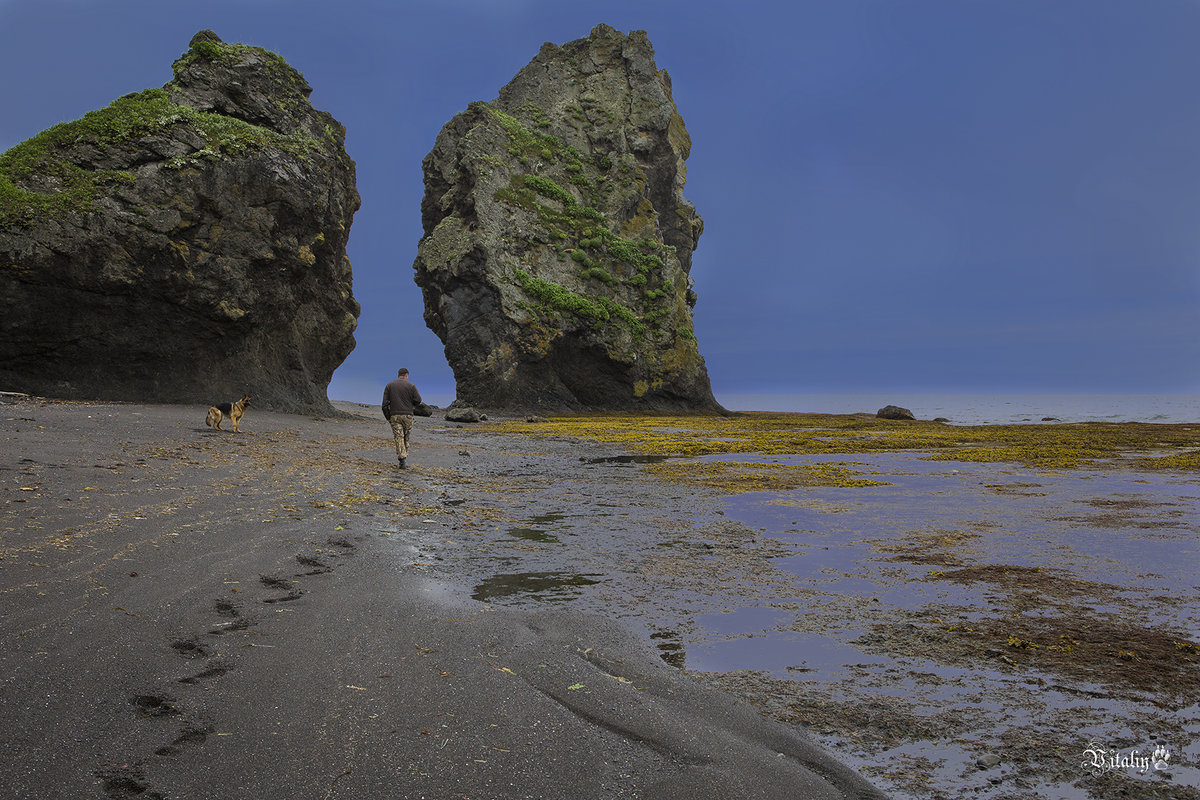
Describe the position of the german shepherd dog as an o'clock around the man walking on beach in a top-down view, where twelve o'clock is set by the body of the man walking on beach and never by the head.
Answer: The german shepherd dog is roughly at 10 o'clock from the man walking on beach.

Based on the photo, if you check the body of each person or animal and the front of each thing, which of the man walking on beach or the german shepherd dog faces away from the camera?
the man walking on beach

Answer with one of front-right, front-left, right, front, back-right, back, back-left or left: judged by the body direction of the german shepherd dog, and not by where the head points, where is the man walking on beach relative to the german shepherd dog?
front-right

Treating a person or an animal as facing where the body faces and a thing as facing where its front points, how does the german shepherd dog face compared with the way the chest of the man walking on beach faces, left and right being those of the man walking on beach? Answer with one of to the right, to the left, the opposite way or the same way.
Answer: to the right

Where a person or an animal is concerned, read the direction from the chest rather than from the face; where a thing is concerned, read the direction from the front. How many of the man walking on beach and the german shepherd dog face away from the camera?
1

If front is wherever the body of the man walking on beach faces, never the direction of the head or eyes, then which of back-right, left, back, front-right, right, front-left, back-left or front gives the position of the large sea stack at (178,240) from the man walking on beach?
front-left

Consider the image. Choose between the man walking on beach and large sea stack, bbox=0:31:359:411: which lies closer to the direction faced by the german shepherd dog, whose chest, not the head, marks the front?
the man walking on beach

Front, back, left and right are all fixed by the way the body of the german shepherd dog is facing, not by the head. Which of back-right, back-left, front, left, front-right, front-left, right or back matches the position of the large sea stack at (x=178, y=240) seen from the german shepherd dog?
left

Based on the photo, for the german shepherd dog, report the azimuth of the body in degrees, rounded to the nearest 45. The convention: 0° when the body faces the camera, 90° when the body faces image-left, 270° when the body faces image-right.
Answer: approximately 270°

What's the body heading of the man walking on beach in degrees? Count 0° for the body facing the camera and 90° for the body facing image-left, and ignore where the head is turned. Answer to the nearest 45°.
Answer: approximately 180°
